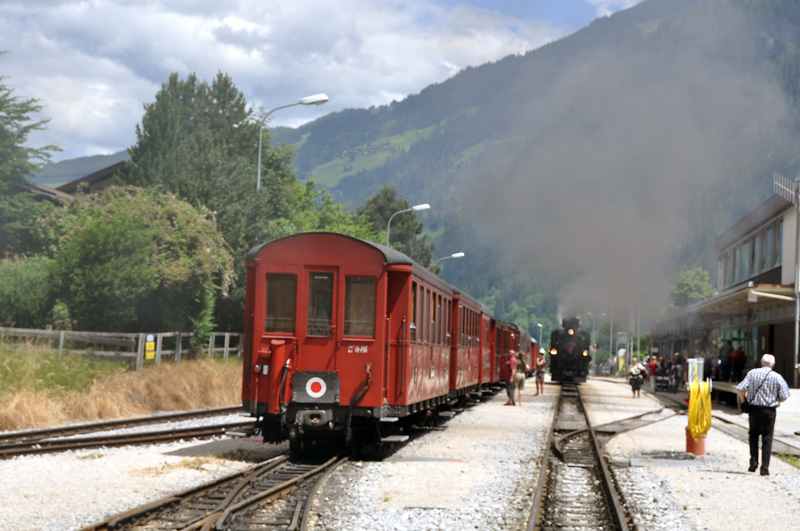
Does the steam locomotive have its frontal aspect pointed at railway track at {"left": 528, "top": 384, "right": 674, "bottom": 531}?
yes

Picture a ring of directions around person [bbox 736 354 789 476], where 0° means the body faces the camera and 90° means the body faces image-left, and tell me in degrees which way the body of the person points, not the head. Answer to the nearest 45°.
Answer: approximately 180°

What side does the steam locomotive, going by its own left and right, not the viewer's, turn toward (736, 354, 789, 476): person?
front

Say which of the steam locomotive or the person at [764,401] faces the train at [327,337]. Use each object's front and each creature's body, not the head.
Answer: the steam locomotive

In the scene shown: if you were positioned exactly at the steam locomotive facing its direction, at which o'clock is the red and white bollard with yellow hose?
The red and white bollard with yellow hose is roughly at 12 o'clock from the steam locomotive.

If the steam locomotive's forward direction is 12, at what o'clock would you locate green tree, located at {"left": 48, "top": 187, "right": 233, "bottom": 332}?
The green tree is roughly at 1 o'clock from the steam locomotive.

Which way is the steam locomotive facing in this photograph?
toward the camera

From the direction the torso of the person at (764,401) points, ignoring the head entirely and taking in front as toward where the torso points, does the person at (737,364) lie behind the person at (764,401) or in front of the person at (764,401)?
in front

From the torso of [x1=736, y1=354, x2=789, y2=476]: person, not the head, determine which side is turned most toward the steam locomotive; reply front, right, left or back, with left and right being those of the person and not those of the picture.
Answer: front

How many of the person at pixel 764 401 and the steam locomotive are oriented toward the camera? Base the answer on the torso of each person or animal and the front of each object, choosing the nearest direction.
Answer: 1

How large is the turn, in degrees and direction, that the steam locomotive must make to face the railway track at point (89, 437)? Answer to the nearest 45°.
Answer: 0° — it already faces it

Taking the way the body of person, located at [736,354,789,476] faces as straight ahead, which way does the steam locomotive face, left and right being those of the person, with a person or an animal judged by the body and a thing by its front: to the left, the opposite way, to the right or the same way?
the opposite way
